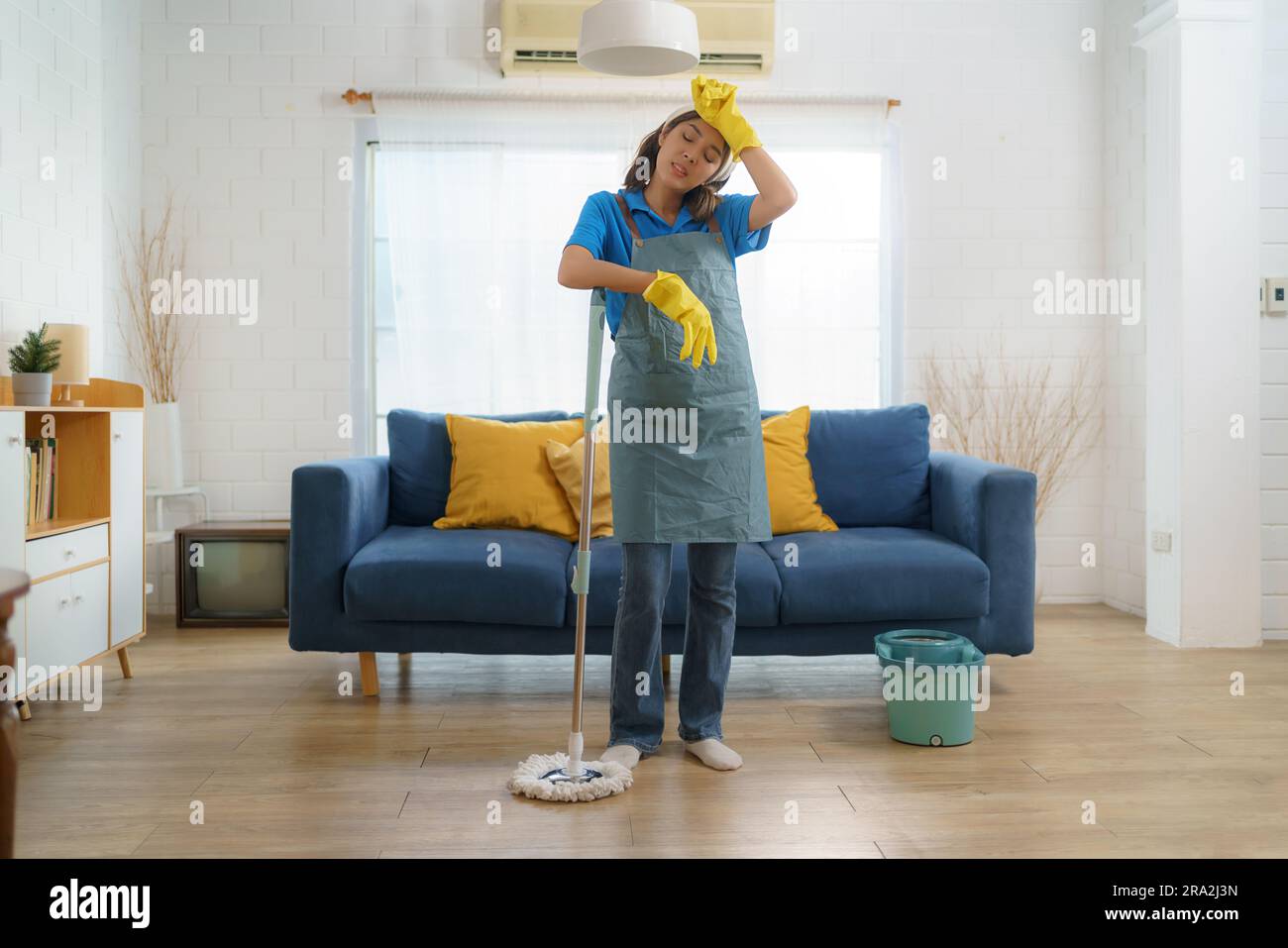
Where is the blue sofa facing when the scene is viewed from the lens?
facing the viewer

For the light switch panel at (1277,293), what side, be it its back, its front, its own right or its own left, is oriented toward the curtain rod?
right

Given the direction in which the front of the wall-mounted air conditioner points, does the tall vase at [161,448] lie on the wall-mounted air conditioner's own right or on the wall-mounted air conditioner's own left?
on the wall-mounted air conditioner's own right

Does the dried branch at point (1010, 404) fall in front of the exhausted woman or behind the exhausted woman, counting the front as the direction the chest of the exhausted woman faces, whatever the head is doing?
behind

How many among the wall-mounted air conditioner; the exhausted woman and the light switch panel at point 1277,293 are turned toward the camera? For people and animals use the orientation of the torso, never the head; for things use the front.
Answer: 3

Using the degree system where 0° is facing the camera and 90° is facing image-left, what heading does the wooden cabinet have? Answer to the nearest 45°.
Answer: approximately 315°

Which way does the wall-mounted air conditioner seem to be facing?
toward the camera

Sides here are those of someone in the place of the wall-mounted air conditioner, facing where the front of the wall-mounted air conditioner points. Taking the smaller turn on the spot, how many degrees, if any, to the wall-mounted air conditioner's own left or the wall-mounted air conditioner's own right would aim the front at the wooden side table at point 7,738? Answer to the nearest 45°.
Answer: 0° — it already faces it

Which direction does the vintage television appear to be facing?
toward the camera
